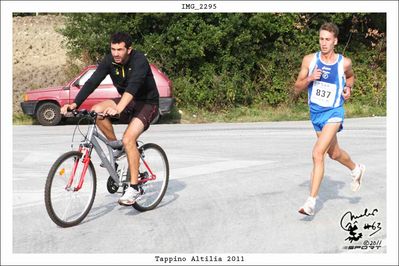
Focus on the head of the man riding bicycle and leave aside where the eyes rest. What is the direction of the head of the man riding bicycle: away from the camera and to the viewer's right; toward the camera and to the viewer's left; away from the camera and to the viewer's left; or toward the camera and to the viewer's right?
toward the camera and to the viewer's left

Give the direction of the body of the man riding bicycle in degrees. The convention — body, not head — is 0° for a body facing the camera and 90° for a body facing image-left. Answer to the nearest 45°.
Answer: approximately 45°

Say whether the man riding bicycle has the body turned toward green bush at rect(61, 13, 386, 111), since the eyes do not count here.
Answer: no

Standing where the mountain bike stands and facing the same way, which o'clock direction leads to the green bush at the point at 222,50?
The green bush is roughly at 5 o'clock from the mountain bike.
